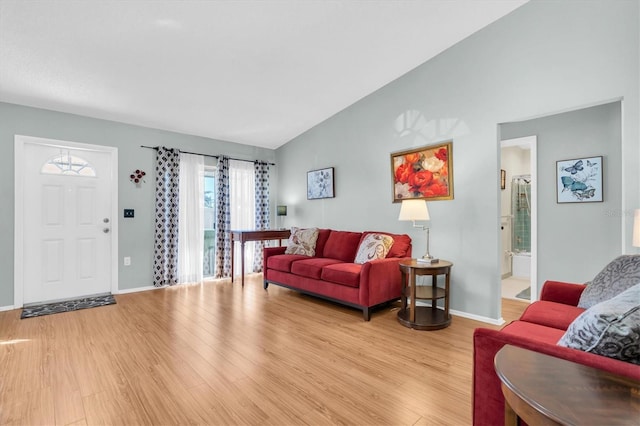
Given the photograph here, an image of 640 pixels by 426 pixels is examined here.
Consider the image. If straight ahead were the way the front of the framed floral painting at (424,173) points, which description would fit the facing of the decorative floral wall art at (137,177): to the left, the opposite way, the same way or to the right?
to the left

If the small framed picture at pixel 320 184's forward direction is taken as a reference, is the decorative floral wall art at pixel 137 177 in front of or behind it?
in front

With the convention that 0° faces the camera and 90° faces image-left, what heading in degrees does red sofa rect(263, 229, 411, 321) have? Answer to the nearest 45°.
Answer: approximately 45°

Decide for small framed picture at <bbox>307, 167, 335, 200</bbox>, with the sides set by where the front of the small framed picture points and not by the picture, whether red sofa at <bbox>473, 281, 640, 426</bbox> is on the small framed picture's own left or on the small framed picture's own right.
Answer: on the small framed picture's own left

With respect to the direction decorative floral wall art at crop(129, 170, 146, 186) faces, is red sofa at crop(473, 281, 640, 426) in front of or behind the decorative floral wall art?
in front

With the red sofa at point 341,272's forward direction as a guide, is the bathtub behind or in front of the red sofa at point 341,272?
behind

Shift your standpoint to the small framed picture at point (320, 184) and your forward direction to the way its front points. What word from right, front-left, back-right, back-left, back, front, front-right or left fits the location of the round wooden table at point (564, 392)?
front-left

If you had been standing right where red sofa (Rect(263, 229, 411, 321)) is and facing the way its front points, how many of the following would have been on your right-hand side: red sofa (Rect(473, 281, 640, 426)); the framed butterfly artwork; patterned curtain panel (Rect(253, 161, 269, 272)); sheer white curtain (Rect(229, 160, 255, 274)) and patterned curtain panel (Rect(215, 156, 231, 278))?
3

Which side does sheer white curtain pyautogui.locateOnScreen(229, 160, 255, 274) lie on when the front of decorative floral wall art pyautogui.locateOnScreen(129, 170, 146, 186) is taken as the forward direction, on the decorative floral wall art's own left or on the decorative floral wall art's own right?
on the decorative floral wall art's own left

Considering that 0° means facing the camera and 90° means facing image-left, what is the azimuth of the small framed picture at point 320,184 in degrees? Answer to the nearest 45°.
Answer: approximately 45°

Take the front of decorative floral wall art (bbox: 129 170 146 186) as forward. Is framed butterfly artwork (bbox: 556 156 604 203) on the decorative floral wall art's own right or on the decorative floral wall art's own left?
on the decorative floral wall art's own left

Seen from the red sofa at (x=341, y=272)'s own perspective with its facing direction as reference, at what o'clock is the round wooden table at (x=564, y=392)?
The round wooden table is roughly at 10 o'clock from the red sofa.

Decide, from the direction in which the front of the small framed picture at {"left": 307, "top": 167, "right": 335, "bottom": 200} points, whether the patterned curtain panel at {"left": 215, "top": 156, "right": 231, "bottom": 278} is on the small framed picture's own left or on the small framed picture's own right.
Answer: on the small framed picture's own right
